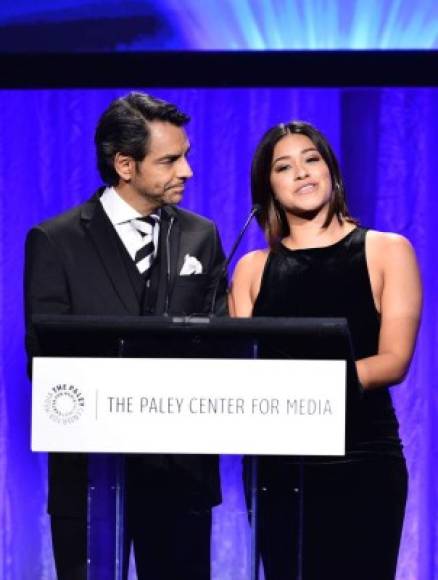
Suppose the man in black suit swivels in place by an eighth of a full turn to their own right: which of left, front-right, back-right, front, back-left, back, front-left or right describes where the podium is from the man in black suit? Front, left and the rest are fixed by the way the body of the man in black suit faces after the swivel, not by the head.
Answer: front

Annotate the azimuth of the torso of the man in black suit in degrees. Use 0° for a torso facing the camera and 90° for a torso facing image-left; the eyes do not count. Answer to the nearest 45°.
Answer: approximately 315°

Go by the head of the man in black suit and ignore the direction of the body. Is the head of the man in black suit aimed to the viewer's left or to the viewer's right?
to the viewer's right

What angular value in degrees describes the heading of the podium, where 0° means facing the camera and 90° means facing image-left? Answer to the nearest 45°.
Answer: approximately 0°
